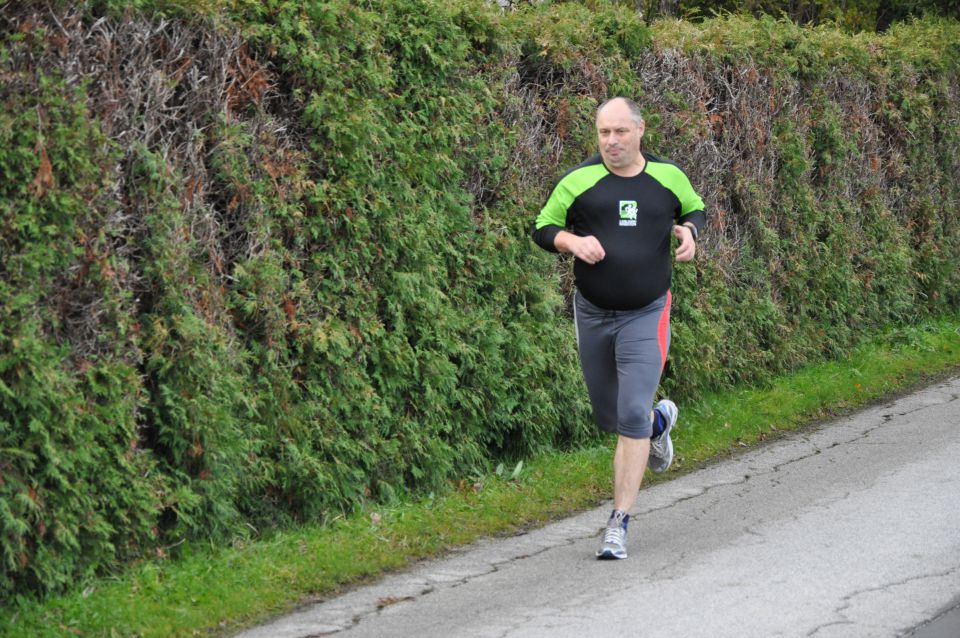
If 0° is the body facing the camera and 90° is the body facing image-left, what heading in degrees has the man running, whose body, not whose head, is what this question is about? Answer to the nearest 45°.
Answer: approximately 0°
